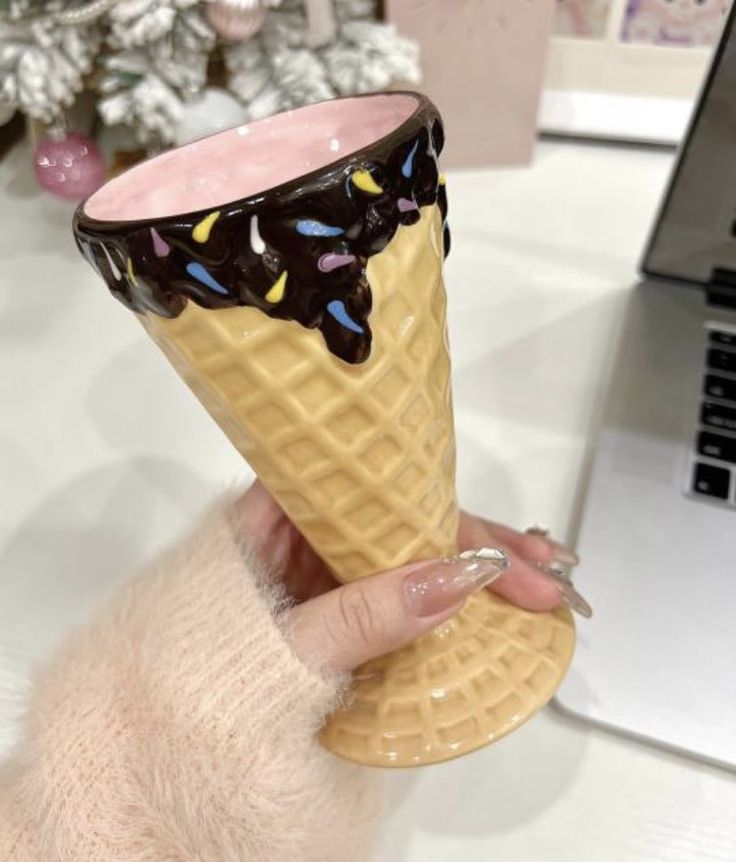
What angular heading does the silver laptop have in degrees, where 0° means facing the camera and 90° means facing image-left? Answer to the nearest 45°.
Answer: approximately 0°
